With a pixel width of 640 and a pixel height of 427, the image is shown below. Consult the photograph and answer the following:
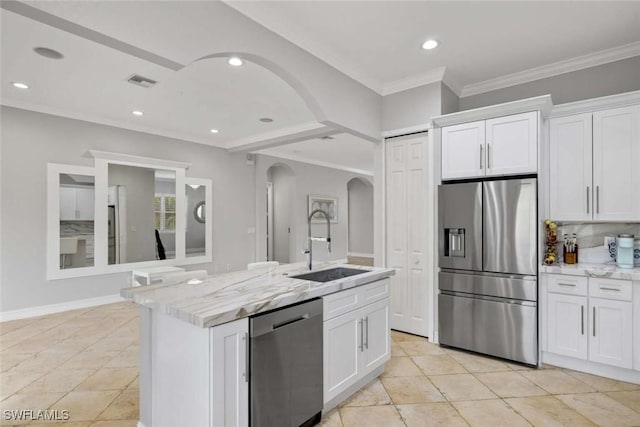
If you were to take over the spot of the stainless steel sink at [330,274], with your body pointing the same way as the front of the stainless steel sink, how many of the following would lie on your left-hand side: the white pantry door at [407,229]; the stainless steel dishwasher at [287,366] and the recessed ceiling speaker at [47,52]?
1

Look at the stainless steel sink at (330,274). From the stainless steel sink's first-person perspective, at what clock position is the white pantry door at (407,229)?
The white pantry door is roughly at 9 o'clock from the stainless steel sink.

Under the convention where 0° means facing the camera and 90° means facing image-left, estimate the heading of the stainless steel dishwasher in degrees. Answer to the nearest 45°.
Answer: approximately 315°

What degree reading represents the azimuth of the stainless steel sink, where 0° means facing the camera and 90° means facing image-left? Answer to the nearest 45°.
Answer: approximately 315°

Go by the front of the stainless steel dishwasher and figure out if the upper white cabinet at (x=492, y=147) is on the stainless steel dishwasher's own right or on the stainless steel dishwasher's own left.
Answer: on the stainless steel dishwasher's own left
